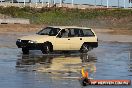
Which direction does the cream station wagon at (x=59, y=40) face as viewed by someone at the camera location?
facing the viewer and to the left of the viewer
